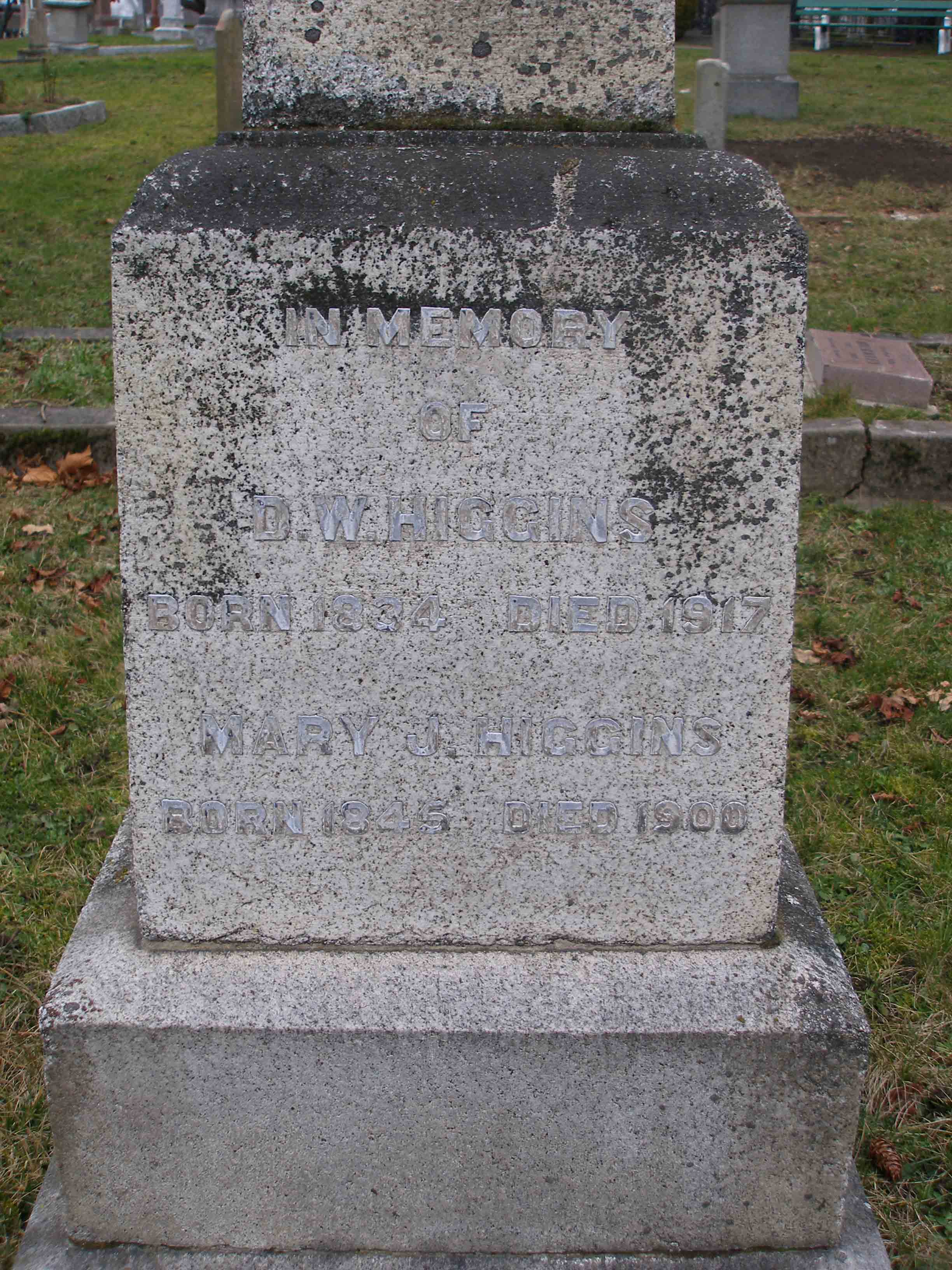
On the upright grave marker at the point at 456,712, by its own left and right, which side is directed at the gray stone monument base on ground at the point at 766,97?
back

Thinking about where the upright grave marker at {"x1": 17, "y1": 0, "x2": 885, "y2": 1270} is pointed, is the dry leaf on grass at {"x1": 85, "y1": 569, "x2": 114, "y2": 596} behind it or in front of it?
behind

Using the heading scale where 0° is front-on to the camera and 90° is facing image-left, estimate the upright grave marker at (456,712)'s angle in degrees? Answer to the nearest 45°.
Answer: approximately 0°
